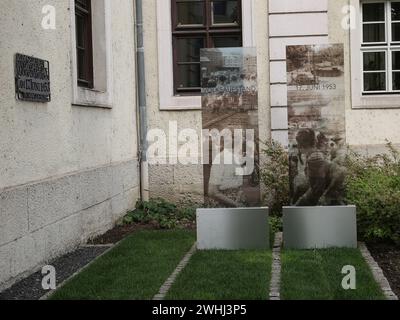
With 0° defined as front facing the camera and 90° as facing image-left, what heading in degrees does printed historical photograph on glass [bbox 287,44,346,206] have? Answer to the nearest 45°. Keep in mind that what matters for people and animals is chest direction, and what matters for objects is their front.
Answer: approximately 0°

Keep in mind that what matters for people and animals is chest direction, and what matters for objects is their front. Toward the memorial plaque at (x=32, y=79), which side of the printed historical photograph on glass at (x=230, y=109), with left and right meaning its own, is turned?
right

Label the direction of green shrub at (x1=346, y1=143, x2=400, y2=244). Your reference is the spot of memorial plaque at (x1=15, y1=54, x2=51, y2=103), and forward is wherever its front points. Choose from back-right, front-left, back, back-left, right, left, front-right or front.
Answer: front-left

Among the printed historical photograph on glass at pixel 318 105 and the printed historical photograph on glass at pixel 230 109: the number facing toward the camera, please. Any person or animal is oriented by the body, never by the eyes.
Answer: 2

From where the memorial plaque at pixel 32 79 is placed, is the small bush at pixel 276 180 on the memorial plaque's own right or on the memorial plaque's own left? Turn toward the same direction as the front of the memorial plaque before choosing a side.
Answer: on the memorial plaque's own left

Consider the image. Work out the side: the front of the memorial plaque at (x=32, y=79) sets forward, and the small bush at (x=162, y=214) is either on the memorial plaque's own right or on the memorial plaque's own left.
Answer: on the memorial plaque's own left

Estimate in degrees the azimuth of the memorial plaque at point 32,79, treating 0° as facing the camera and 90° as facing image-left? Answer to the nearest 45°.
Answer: approximately 315°

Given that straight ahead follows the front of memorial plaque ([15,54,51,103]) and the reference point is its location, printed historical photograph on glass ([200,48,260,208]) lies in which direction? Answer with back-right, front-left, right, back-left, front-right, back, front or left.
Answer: front-left

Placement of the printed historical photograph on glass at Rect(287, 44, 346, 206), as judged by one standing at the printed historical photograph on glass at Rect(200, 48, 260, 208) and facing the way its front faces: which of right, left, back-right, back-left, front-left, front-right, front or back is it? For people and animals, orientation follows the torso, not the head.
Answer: left
